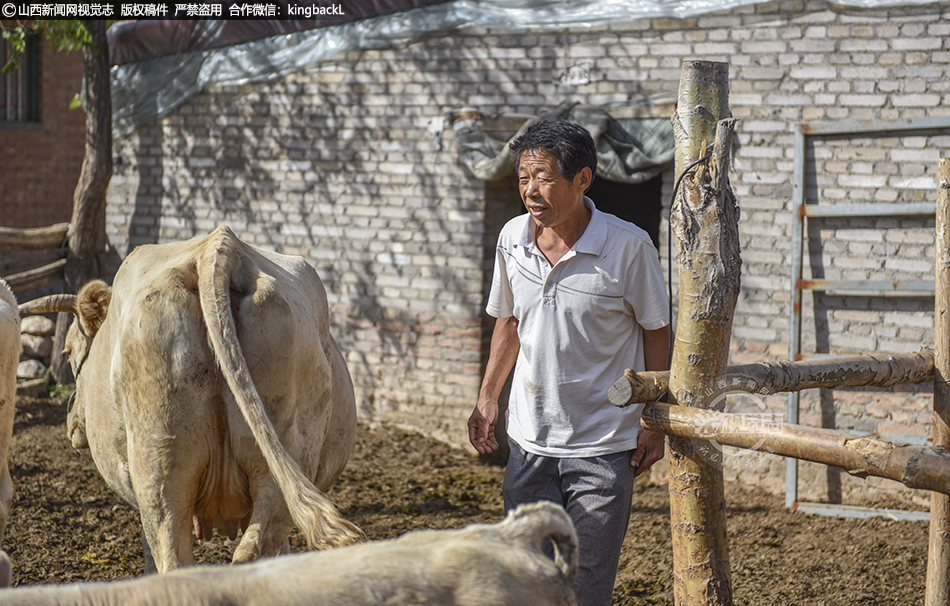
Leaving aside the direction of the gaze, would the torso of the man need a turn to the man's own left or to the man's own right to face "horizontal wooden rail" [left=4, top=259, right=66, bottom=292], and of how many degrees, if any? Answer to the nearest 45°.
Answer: approximately 90° to the man's own right

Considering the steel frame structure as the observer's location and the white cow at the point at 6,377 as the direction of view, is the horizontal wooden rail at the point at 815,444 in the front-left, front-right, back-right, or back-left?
front-left

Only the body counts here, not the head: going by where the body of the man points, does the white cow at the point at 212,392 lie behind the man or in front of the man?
in front

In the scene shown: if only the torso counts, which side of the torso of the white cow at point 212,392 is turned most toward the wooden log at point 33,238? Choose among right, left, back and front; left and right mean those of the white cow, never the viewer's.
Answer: front

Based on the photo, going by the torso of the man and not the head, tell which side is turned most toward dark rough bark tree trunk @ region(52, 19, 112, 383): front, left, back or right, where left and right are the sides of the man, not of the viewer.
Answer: right

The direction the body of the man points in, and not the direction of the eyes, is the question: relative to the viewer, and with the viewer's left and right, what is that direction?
facing the viewer and to the left of the viewer

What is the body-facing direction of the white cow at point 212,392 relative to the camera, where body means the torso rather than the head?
away from the camera

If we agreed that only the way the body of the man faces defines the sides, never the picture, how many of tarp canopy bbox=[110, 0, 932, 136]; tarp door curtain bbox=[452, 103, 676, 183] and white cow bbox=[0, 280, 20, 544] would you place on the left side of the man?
0

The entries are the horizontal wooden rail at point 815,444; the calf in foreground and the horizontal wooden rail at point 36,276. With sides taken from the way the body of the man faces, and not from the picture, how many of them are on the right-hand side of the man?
1

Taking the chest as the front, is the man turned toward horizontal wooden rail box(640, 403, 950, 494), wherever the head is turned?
no

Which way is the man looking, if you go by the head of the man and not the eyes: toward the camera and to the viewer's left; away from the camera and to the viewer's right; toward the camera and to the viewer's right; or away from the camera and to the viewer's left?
toward the camera and to the viewer's left

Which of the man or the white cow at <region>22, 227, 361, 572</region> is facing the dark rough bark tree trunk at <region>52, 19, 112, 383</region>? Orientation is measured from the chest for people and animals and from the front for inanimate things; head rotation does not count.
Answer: the white cow

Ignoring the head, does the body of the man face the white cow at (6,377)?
no
